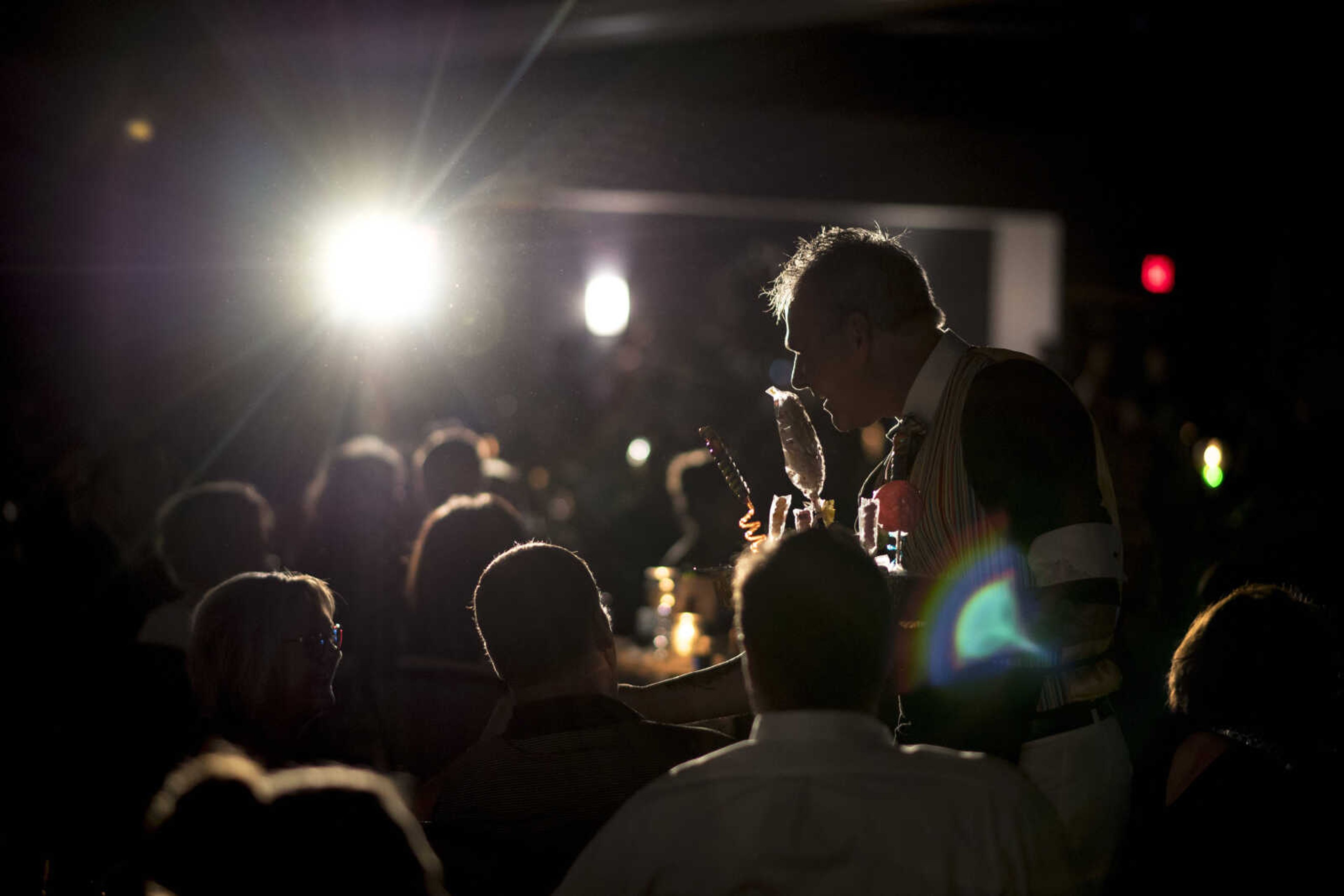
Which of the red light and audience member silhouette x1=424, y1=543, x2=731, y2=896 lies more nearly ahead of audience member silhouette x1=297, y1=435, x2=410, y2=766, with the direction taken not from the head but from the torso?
the red light

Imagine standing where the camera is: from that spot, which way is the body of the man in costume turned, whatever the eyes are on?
to the viewer's left

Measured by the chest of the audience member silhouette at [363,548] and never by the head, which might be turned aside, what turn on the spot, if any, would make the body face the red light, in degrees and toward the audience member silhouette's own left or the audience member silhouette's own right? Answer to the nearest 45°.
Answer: approximately 45° to the audience member silhouette's own right

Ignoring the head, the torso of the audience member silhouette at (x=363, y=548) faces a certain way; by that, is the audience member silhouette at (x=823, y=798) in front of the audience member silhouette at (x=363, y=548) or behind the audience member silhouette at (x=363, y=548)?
behind

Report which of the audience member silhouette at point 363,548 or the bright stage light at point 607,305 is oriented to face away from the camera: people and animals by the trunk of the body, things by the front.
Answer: the audience member silhouette

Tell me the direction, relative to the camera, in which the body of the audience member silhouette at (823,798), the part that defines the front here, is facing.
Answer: away from the camera

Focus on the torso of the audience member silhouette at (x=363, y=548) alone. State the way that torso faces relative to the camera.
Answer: away from the camera

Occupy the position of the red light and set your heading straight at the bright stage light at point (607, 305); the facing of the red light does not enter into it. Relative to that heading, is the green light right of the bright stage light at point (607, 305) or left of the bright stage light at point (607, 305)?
left

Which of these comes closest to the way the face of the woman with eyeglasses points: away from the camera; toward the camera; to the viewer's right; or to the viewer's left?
to the viewer's right

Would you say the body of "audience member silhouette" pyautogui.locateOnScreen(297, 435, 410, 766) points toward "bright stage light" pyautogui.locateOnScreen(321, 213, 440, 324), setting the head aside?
yes

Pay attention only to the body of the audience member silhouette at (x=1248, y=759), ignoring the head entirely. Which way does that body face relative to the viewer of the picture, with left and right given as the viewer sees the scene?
facing away from the viewer

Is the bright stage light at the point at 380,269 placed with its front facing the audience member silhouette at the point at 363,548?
yes

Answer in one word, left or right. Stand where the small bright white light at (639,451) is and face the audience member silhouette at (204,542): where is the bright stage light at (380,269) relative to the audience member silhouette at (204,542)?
right

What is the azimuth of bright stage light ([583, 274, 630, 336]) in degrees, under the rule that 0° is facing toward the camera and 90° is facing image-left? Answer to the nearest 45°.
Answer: approximately 0°
